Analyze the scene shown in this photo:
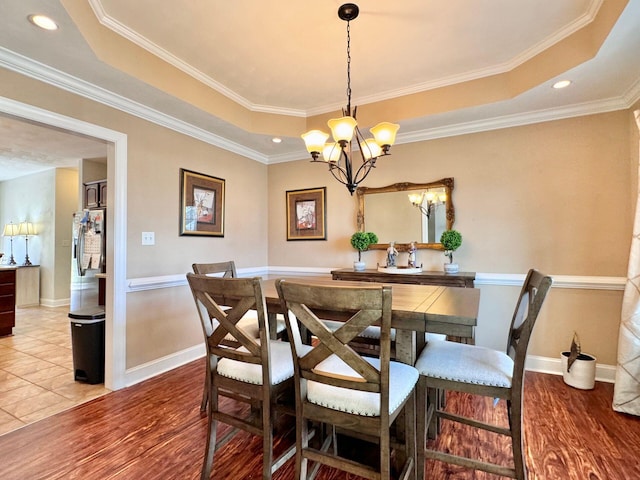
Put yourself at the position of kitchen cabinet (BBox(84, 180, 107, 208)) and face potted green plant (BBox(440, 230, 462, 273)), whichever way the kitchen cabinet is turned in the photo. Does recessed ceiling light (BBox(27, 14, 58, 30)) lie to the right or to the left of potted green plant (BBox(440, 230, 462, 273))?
right

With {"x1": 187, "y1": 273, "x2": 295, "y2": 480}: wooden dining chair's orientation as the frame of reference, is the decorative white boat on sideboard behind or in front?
in front

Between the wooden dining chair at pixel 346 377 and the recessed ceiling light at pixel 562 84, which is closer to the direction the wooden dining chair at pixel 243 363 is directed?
the recessed ceiling light

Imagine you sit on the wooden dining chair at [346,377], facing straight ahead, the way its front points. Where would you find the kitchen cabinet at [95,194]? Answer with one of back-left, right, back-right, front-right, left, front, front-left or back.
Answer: left

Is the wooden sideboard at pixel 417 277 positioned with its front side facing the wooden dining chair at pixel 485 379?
yes

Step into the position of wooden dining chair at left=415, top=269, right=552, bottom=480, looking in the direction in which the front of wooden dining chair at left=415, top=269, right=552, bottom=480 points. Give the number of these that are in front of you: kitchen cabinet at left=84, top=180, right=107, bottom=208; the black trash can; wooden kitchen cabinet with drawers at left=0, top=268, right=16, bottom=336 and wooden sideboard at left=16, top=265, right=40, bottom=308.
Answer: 4

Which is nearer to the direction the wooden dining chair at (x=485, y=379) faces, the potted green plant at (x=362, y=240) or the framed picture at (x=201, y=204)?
the framed picture

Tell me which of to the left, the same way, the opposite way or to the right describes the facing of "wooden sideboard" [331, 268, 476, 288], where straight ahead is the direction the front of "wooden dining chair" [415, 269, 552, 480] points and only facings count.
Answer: to the left

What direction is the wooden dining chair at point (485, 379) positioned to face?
to the viewer's left

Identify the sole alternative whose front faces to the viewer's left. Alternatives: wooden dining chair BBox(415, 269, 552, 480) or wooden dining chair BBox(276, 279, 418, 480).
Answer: wooden dining chair BBox(415, 269, 552, 480)

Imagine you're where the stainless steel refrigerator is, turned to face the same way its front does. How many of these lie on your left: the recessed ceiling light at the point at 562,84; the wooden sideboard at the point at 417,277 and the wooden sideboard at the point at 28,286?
2
